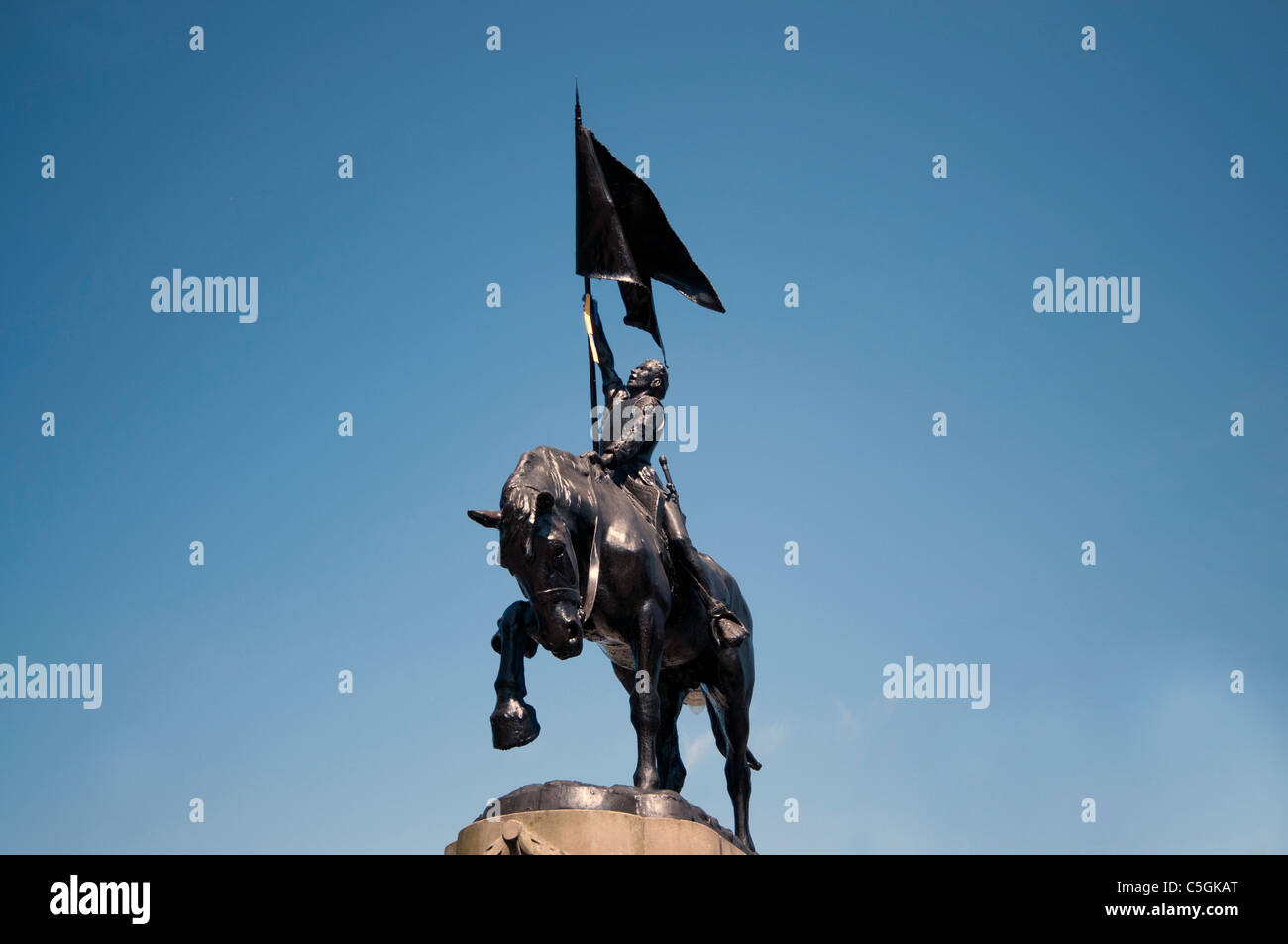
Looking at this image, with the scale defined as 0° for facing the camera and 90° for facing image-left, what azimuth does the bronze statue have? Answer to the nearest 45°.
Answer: approximately 45°
